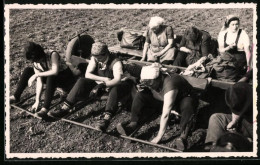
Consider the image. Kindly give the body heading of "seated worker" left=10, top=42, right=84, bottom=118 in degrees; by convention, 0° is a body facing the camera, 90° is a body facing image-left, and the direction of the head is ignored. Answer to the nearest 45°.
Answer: approximately 45°

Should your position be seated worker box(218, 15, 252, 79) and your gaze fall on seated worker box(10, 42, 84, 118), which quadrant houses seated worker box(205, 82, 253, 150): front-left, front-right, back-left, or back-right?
front-left

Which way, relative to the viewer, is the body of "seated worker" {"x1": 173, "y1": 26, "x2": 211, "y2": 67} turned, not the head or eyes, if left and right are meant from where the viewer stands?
facing the viewer and to the left of the viewer

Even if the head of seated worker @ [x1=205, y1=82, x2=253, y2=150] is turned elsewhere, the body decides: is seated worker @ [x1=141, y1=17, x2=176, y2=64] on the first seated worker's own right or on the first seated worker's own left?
on the first seated worker's own right

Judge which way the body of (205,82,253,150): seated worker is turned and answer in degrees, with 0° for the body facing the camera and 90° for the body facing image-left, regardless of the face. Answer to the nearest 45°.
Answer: approximately 45°

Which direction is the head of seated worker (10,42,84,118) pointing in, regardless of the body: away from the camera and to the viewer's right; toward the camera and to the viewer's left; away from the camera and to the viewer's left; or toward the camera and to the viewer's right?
toward the camera and to the viewer's left

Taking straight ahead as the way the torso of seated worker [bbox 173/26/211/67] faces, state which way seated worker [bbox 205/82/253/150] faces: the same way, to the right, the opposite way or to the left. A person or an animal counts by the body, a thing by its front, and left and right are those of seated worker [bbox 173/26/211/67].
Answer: the same way

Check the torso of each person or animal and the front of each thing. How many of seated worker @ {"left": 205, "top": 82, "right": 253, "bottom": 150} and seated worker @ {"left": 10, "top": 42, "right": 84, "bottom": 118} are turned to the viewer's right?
0
